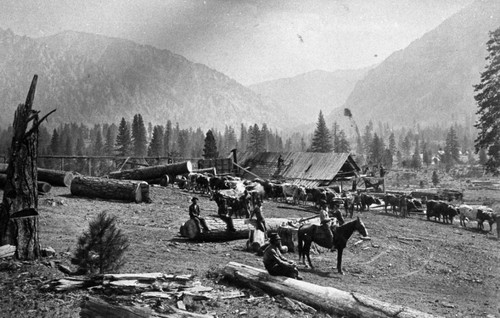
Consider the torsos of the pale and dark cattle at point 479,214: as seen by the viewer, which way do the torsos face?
to the viewer's right

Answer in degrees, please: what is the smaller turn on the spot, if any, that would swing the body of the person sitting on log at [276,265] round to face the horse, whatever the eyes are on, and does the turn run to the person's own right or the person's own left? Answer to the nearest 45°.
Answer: approximately 45° to the person's own left

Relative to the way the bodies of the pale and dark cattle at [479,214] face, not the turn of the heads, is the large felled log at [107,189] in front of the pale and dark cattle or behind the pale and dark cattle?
behind
